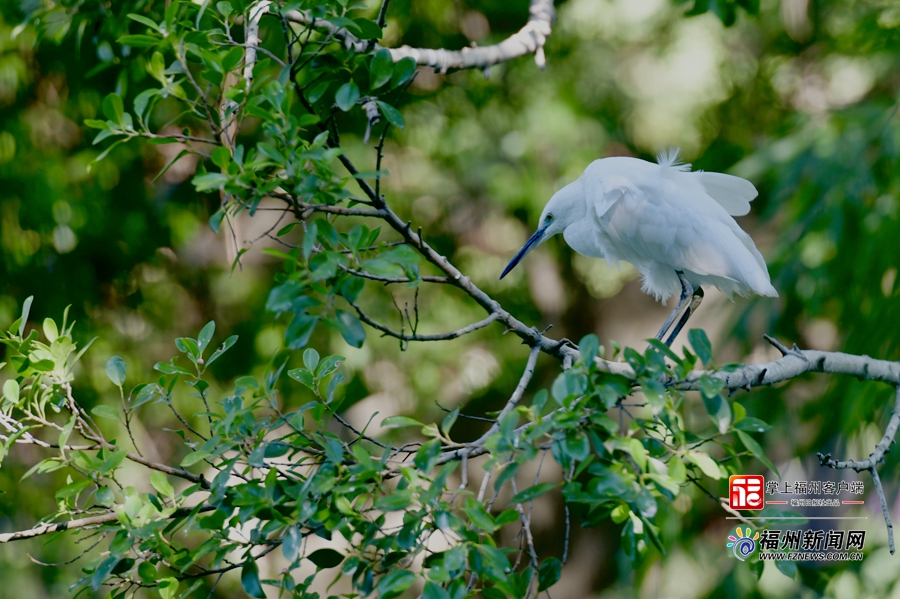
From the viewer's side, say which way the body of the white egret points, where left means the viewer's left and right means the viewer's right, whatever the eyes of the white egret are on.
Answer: facing to the left of the viewer
